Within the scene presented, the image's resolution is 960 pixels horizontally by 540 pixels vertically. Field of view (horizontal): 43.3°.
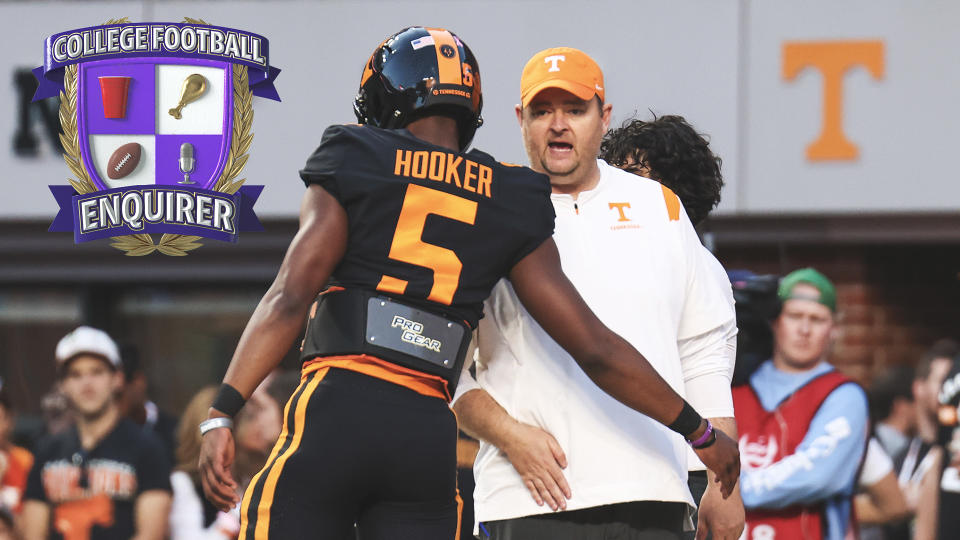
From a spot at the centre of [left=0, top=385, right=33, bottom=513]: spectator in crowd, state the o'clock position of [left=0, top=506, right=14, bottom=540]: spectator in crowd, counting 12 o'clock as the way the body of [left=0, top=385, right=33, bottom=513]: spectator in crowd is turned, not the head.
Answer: [left=0, top=506, right=14, bottom=540]: spectator in crowd is roughly at 12 o'clock from [left=0, top=385, right=33, bottom=513]: spectator in crowd.

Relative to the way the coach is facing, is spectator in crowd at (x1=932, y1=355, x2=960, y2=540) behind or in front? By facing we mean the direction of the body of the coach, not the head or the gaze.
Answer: behind

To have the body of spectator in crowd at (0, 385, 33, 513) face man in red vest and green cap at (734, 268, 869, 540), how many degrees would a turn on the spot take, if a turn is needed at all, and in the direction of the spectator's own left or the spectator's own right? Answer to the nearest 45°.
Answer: approximately 45° to the spectator's own left

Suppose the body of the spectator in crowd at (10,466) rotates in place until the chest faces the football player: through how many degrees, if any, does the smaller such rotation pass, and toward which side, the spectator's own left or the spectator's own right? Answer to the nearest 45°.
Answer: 0° — they already face them

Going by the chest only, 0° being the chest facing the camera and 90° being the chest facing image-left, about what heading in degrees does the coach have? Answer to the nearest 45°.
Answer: approximately 0°

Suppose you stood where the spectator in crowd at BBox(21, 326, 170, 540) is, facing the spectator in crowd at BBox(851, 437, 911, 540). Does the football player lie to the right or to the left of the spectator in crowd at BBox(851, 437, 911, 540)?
right

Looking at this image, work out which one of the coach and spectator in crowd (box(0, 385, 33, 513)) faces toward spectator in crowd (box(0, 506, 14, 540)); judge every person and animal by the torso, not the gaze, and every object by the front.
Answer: spectator in crowd (box(0, 385, 33, 513))
